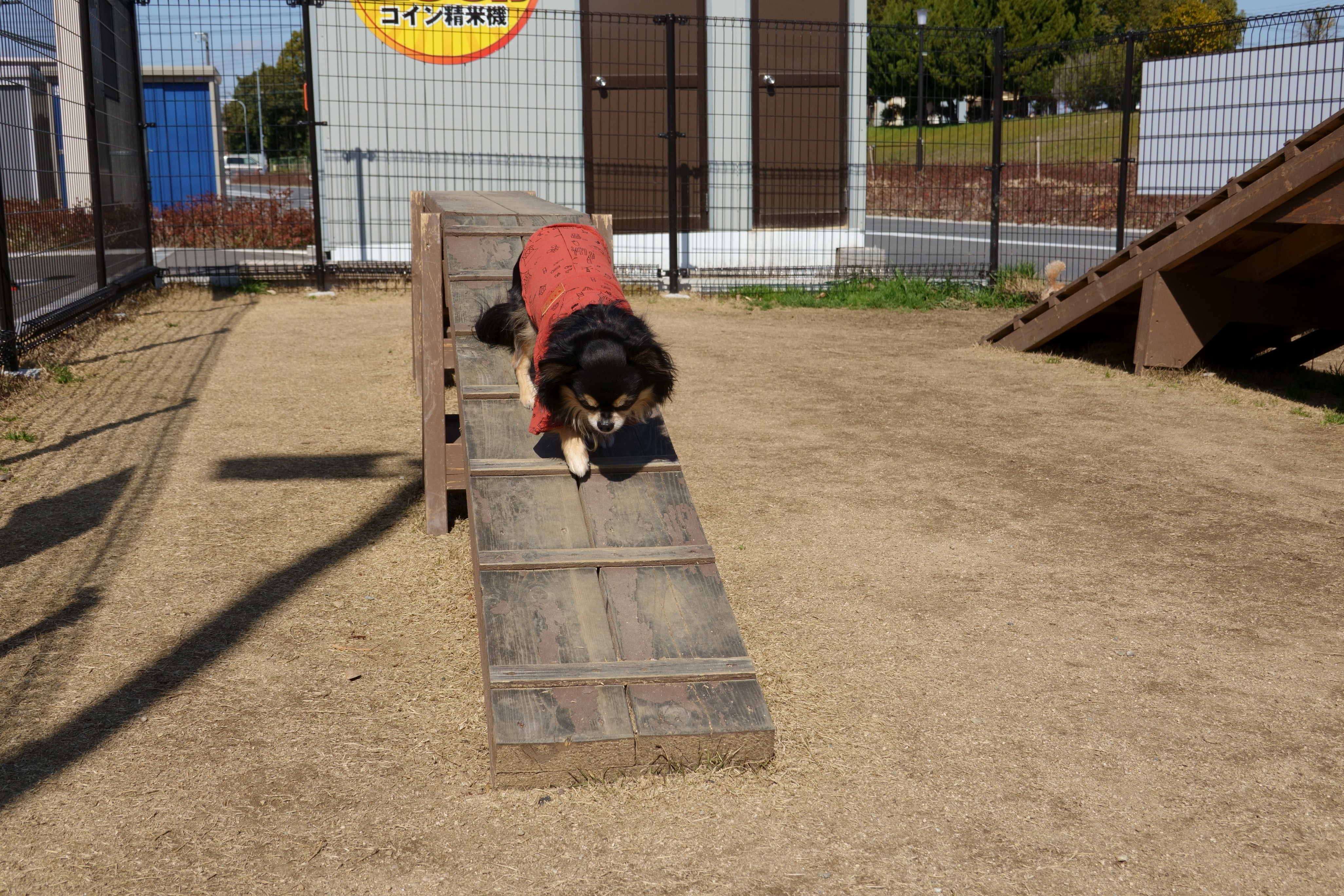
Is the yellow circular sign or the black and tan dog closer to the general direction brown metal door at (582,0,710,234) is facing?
the black and tan dog

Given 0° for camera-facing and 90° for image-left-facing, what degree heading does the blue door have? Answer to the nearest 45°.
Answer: approximately 0°

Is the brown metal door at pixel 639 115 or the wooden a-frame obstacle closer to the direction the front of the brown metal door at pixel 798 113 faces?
the wooden a-frame obstacle

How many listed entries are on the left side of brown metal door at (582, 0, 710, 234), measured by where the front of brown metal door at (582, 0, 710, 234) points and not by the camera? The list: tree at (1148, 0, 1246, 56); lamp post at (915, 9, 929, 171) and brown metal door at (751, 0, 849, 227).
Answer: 3

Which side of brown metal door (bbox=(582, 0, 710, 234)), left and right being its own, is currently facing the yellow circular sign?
right

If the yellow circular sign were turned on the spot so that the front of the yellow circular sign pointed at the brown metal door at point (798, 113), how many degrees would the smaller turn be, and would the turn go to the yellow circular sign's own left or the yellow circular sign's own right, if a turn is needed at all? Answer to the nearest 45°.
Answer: approximately 90° to the yellow circular sign's own left

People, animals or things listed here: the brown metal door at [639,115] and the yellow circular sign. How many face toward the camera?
2

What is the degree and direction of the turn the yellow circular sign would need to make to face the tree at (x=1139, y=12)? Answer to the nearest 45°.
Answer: approximately 135° to its left
